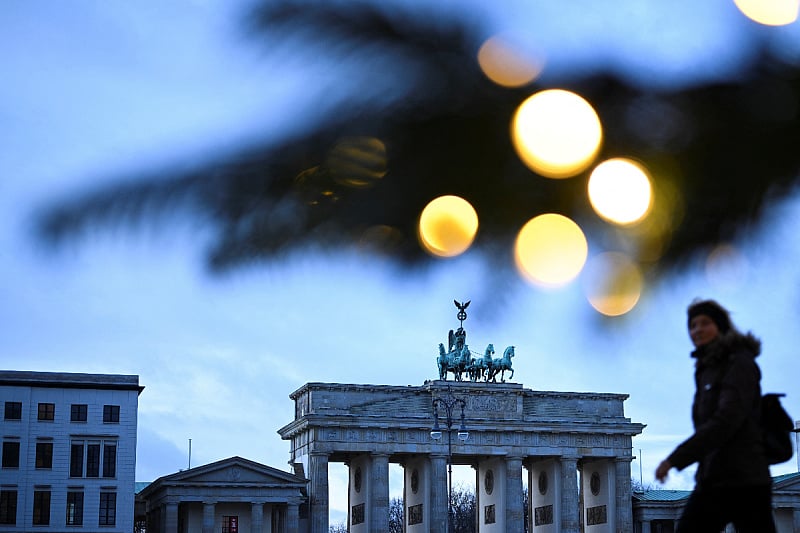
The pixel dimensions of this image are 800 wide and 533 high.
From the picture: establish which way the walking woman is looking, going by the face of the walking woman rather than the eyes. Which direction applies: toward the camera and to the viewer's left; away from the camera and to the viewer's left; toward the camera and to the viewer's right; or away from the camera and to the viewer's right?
toward the camera and to the viewer's left

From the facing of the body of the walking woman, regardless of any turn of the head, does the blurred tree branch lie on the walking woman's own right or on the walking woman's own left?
on the walking woman's own left

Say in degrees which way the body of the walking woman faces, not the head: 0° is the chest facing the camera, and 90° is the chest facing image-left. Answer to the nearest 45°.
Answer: approximately 90°
